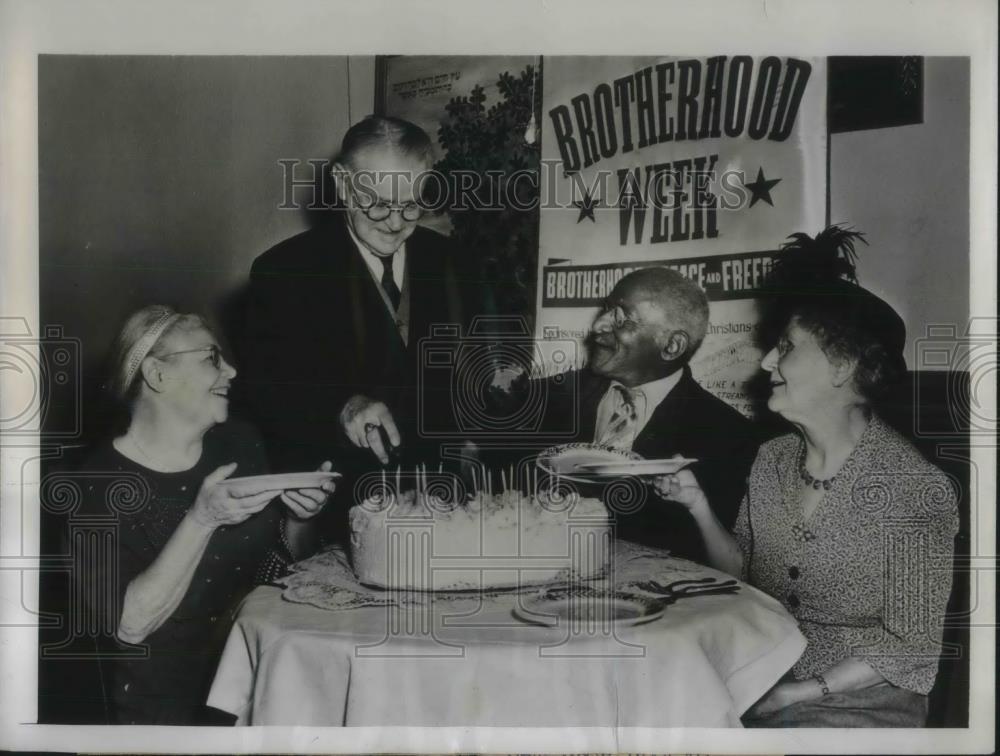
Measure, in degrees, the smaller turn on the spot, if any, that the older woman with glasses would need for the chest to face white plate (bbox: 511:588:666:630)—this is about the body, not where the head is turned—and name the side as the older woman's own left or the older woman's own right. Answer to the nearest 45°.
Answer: approximately 45° to the older woman's own left

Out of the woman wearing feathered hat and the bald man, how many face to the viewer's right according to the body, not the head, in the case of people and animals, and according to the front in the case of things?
0

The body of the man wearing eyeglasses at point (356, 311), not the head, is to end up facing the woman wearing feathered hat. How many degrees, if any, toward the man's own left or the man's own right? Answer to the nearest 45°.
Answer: approximately 45° to the man's own left

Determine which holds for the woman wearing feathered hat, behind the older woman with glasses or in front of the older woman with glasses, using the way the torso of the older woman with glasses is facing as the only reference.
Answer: in front

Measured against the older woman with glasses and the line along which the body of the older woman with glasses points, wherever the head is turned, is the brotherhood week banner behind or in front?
in front

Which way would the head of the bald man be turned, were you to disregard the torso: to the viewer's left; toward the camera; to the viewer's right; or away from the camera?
to the viewer's left

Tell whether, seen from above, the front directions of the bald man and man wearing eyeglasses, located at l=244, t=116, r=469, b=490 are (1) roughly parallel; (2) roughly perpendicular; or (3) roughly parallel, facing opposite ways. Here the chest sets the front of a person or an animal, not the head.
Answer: roughly perpendicular

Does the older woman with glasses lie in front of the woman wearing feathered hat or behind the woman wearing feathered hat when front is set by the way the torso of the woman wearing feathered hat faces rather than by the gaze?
in front
